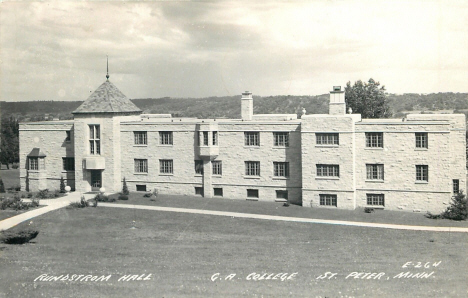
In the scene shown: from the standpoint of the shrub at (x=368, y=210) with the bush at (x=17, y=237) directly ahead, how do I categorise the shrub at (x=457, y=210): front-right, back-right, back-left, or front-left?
back-left

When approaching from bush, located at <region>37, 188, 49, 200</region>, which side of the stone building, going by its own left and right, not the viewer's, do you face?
right

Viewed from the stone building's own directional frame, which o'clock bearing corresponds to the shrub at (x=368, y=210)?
The shrub is roughly at 10 o'clock from the stone building.

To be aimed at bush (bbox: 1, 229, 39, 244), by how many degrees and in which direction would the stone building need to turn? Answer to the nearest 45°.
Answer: approximately 45° to its right

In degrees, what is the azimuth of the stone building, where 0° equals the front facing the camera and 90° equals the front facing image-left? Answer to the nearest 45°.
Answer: approximately 0°
